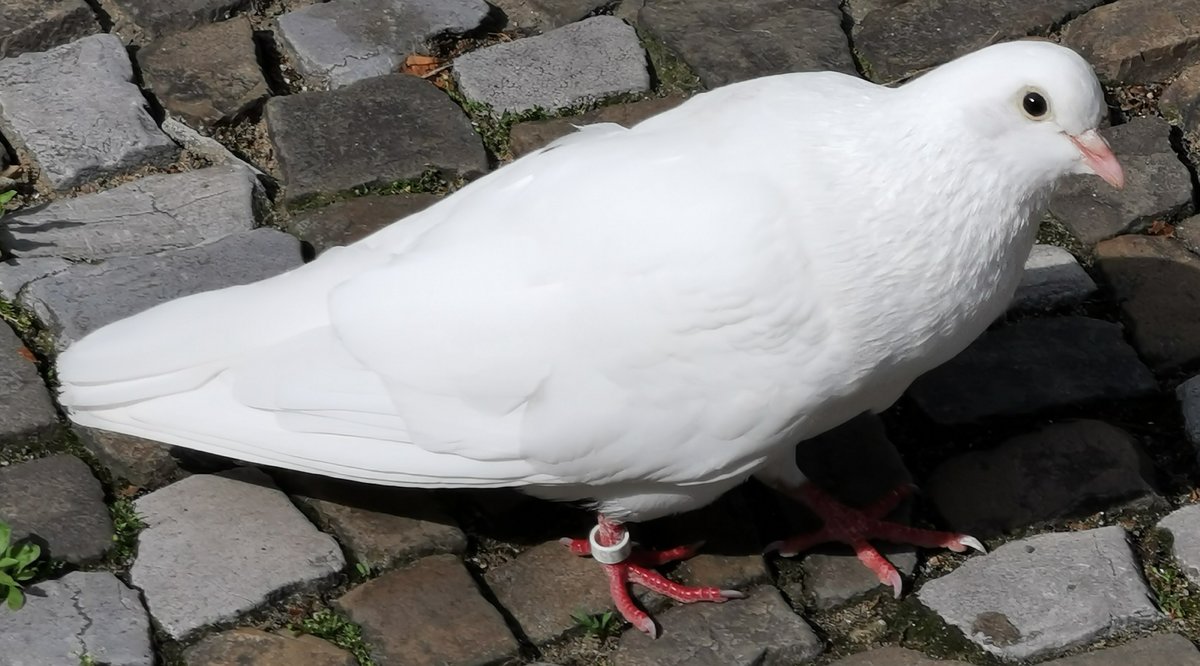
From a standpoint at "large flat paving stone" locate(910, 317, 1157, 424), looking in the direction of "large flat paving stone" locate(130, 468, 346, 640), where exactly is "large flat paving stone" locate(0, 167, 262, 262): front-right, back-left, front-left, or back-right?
front-right

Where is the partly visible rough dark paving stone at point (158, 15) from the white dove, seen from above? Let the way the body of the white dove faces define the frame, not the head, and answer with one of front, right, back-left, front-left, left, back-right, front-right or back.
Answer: back-left

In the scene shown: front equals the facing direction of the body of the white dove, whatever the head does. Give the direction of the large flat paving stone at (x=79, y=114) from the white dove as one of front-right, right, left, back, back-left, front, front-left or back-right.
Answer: back-left

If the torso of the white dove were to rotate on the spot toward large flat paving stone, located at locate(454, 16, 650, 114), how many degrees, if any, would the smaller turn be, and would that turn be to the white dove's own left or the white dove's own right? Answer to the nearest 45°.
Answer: approximately 90° to the white dove's own left

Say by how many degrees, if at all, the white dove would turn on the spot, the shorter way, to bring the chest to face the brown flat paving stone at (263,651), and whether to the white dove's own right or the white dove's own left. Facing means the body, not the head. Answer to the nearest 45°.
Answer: approximately 180°

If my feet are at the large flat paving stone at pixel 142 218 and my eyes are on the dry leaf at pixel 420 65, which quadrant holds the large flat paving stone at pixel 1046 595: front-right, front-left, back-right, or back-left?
front-right

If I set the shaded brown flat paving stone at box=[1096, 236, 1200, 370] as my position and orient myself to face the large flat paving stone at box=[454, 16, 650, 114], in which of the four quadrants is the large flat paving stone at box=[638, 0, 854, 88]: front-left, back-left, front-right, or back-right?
front-right

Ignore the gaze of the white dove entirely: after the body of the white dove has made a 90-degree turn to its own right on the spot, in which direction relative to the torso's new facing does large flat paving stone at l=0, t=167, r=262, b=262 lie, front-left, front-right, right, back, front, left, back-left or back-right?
back-right

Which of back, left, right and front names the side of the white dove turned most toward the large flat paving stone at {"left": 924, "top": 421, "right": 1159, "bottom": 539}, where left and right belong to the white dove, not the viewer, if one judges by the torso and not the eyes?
front

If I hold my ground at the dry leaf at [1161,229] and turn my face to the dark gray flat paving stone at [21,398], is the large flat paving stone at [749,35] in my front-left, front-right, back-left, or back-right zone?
front-right

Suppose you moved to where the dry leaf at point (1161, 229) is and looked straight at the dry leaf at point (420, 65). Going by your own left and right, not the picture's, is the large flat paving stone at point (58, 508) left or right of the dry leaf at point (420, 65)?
left

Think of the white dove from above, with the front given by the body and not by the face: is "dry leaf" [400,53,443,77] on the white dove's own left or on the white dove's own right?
on the white dove's own left

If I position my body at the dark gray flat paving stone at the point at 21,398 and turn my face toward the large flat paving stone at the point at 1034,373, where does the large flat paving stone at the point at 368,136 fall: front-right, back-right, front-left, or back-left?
front-left

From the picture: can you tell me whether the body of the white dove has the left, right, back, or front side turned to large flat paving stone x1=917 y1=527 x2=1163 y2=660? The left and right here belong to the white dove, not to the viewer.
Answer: front

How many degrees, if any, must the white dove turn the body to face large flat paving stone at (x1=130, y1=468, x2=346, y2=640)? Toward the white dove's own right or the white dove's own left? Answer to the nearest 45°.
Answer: approximately 180°

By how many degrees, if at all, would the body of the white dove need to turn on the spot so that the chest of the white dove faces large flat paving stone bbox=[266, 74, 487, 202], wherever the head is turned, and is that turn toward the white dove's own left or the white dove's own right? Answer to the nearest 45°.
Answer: approximately 135° to the white dove's own left

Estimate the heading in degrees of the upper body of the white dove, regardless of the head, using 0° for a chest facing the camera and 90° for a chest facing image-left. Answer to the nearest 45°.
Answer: approximately 270°
